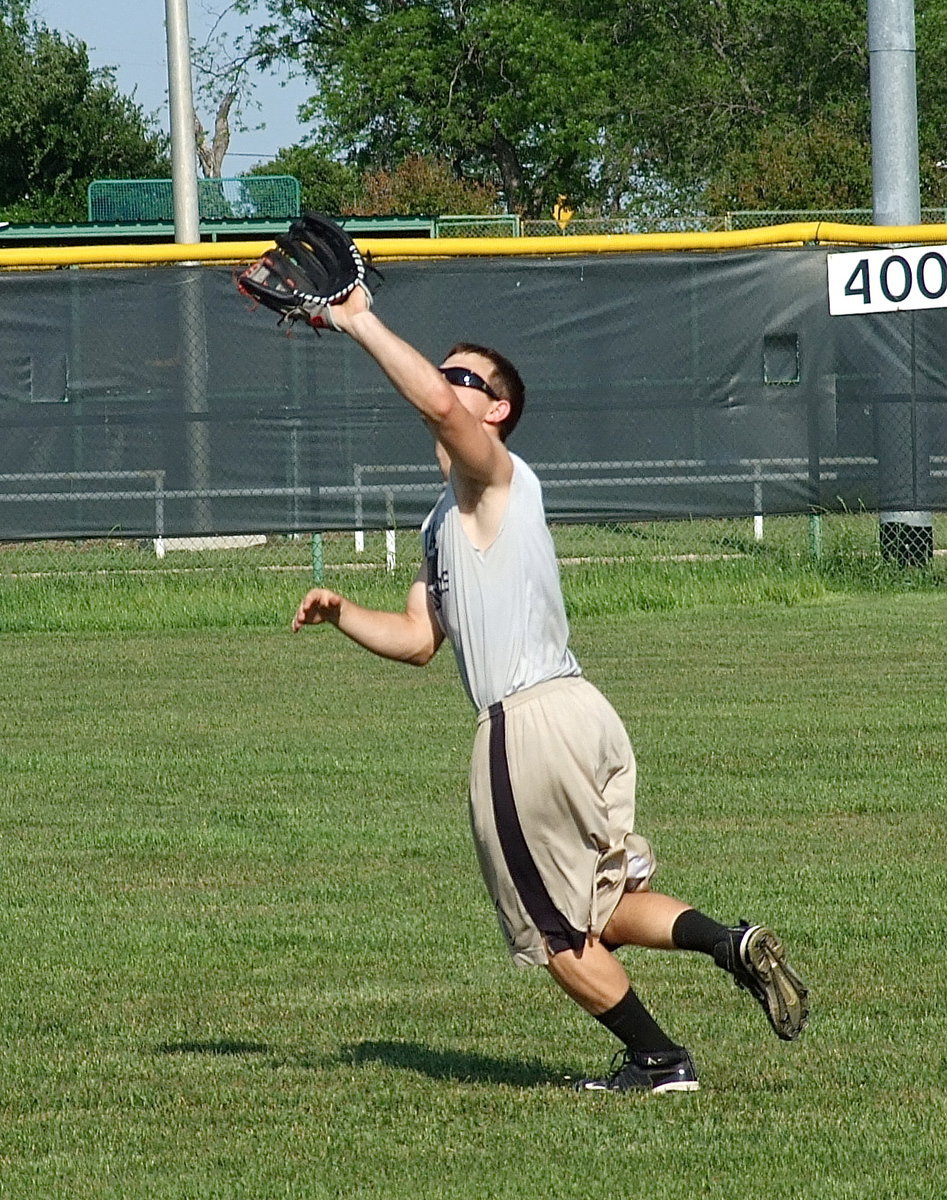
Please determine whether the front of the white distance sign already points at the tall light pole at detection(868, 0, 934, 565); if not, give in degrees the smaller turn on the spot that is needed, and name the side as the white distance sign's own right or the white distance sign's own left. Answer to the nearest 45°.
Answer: approximately 180°

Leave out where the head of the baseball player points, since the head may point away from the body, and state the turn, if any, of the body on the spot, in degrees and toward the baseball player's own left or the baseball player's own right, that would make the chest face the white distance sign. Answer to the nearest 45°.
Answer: approximately 90° to the baseball player's own right

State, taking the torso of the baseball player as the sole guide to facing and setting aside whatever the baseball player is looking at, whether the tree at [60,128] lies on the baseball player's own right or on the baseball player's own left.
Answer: on the baseball player's own right

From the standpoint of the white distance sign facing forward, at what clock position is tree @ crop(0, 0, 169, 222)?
The tree is roughly at 5 o'clock from the white distance sign.

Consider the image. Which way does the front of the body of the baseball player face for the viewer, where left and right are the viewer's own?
facing to the left of the viewer

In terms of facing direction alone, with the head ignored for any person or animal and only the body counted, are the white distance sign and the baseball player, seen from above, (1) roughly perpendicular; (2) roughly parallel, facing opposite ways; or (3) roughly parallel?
roughly perpendicular

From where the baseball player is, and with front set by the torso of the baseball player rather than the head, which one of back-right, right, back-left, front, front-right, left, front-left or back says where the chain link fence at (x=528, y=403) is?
right

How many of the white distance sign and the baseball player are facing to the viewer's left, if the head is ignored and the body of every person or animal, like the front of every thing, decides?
1
